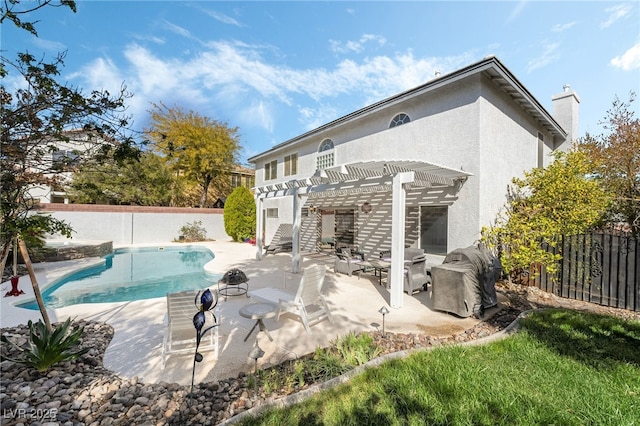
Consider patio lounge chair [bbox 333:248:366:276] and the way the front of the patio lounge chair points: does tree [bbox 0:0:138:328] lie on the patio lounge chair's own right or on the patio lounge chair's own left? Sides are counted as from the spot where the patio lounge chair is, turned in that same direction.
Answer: on the patio lounge chair's own right

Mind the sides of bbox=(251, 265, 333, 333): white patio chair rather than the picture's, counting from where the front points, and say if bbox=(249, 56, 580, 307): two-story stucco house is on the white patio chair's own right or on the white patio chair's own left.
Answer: on the white patio chair's own right

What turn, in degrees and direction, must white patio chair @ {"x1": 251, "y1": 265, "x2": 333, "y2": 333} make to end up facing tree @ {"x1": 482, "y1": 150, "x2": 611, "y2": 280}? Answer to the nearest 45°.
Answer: approximately 135° to its right

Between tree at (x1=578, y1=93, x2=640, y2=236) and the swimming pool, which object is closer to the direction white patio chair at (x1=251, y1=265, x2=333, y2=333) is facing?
the swimming pool
